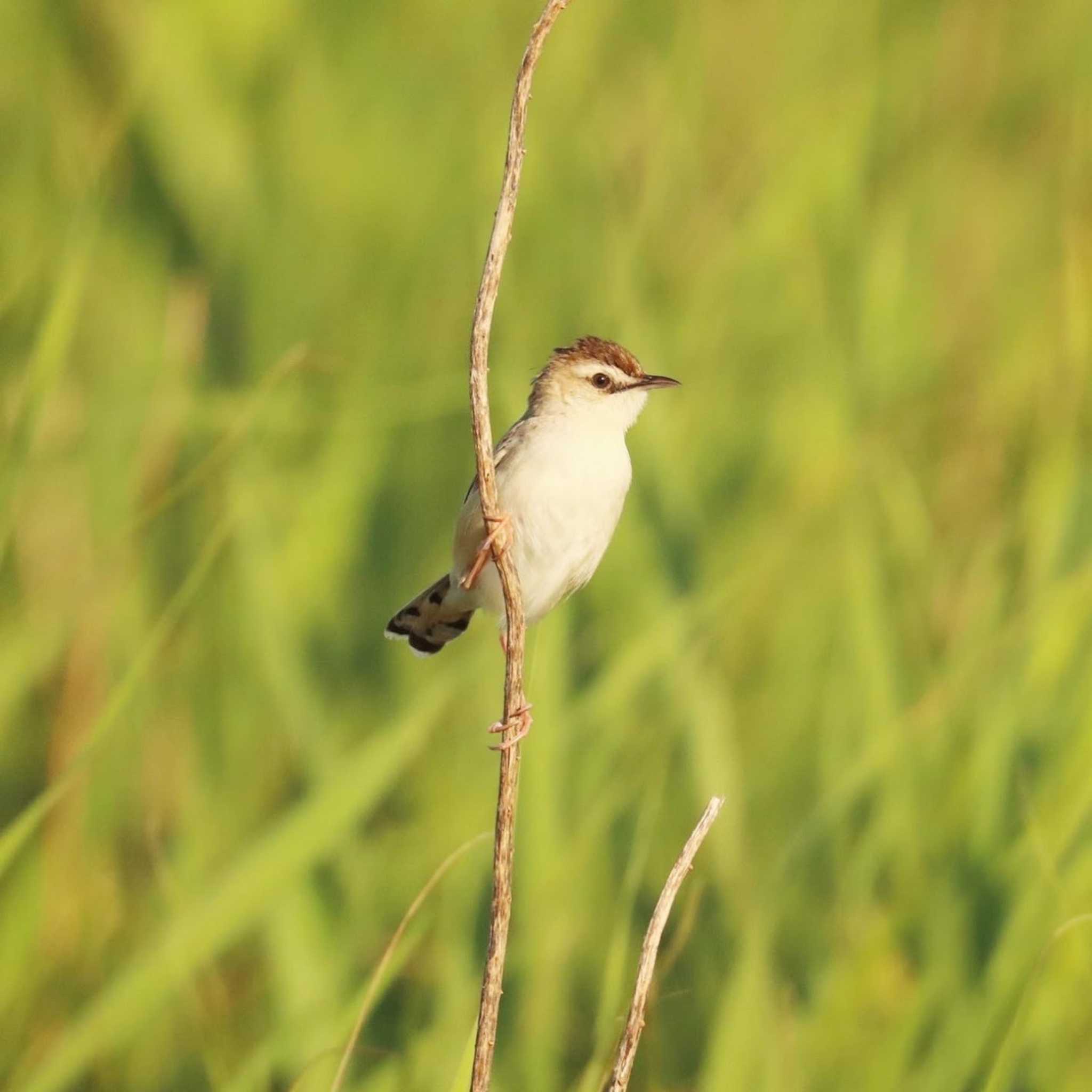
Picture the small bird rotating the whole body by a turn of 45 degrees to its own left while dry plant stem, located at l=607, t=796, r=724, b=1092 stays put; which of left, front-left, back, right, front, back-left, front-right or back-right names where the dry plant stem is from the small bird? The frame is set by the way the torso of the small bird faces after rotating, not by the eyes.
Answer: front
